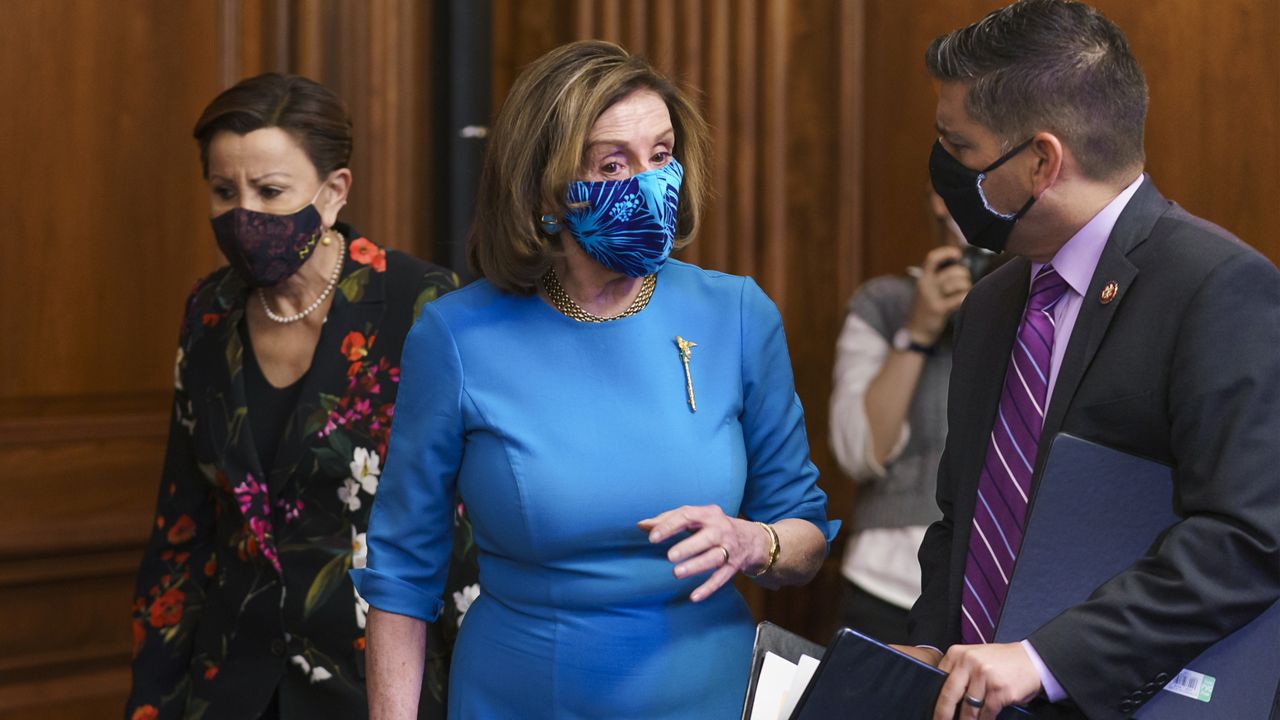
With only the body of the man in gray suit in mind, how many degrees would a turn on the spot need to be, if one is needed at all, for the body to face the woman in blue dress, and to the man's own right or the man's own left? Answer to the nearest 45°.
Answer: approximately 45° to the man's own right

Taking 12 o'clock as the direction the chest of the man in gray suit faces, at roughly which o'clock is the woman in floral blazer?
The woman in floral blazer is roughly at 2 o'clock from the man in gray suit.

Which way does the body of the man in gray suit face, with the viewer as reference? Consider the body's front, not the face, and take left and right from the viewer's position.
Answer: facing the viewer and to the left of the viewer

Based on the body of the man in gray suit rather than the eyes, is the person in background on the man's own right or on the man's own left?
on the man's own right

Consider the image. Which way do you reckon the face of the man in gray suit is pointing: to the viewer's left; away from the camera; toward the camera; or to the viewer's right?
to the viewer's left
